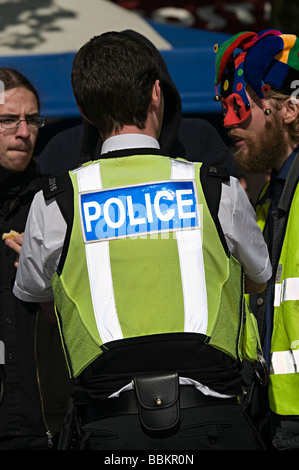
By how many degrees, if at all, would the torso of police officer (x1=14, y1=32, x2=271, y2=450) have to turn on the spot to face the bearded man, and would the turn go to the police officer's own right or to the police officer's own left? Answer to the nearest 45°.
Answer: approximately 45° to the police officer's own right

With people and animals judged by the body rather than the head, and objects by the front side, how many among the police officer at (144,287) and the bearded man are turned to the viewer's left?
1

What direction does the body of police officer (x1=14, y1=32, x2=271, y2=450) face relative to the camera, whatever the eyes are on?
away from the camera

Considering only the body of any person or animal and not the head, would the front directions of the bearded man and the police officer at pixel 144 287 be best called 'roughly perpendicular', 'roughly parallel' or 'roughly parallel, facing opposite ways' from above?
roughly perpendicular

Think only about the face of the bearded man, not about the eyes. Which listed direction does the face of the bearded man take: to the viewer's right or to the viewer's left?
to the viewer's left

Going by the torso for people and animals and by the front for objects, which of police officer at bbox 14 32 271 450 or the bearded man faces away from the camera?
the police officer

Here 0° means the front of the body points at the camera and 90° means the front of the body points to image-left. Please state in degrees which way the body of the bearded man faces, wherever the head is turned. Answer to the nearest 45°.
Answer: approximately 90°
